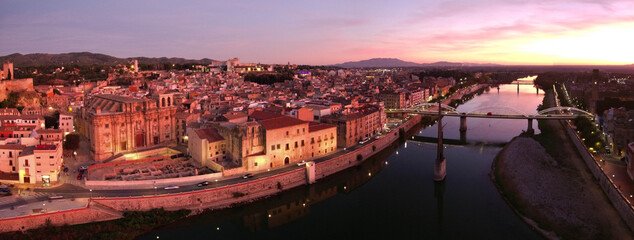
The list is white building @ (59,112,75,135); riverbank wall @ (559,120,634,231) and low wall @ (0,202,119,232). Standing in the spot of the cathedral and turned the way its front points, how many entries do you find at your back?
1

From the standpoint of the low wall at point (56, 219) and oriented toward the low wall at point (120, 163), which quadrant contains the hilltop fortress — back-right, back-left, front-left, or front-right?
front-left

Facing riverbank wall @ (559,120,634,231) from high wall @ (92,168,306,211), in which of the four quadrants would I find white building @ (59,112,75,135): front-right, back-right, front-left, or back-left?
back-left

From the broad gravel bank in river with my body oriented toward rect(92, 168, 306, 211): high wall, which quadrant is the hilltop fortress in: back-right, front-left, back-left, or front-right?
front-right
